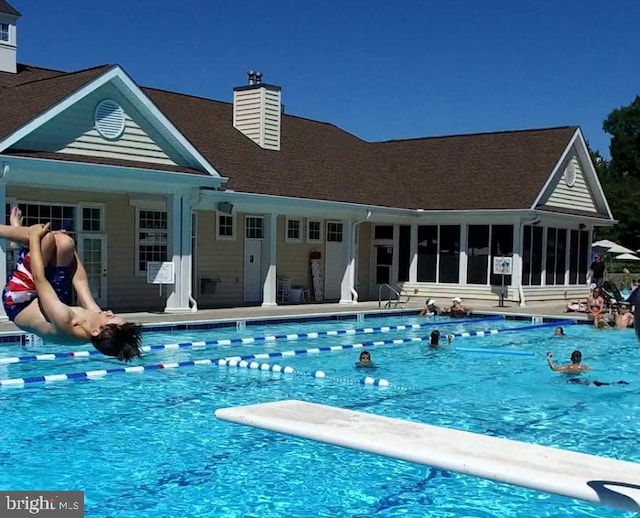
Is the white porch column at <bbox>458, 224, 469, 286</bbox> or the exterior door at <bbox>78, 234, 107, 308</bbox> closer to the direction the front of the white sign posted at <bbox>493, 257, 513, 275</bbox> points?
the exterior door

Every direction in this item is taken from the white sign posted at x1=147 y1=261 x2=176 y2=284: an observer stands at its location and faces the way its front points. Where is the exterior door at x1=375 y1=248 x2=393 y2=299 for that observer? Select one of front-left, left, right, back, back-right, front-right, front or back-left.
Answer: back-left

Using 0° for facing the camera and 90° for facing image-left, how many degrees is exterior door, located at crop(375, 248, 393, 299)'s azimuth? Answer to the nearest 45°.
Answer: approximately 0°

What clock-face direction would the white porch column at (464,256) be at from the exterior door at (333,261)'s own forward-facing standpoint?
The white porch column is roughly at 9 o'clock from the exterior door.

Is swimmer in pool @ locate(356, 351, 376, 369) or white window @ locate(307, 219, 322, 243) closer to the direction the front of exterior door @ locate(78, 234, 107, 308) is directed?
the swimmer in pool

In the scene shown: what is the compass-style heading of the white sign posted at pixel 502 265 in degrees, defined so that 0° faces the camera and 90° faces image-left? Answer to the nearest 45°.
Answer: approximately 0°
